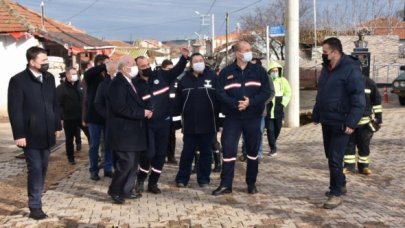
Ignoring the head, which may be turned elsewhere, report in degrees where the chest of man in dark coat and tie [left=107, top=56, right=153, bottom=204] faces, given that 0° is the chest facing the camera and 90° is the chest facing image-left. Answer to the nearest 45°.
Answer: approximately 270°

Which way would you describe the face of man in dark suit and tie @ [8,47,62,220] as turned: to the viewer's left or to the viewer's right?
to the viewer's right

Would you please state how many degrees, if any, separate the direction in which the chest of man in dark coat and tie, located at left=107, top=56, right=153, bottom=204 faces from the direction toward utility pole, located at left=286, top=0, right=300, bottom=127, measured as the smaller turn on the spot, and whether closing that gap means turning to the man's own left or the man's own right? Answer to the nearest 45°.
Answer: approximately 45° to the man's own left

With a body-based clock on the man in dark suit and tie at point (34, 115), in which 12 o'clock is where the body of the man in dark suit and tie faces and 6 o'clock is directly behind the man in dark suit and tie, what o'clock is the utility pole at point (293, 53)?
The utility pole is roughly at 9 o'clock from the man in dark suit and tie.

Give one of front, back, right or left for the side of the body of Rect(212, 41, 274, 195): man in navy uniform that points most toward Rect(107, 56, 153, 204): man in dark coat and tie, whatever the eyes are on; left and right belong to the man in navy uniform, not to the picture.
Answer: right

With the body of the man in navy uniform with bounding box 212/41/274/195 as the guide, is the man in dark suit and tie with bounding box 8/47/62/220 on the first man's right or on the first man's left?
on the first man's right

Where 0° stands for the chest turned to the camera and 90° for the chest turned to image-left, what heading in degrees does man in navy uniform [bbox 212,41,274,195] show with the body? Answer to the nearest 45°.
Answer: approximately 0°

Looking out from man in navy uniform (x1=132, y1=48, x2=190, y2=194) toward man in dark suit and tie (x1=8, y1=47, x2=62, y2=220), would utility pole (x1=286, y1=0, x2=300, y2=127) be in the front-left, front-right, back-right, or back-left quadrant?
back-right

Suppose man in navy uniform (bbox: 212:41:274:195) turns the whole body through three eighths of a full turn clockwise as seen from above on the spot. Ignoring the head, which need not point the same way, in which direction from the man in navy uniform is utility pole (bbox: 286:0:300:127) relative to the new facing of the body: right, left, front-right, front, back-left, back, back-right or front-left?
front-right

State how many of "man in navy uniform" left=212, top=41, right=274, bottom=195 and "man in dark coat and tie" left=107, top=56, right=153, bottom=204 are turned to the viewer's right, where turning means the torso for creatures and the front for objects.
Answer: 1
